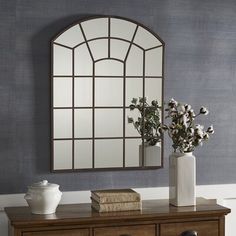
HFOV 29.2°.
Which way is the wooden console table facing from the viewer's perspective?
toward the camera

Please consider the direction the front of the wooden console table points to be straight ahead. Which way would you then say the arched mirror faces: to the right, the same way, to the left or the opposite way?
the same way

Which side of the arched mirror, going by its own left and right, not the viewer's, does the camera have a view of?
front
